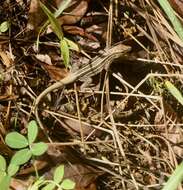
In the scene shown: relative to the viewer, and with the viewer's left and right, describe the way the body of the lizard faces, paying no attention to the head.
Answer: facing away from the viewer and to the right of the viewer
